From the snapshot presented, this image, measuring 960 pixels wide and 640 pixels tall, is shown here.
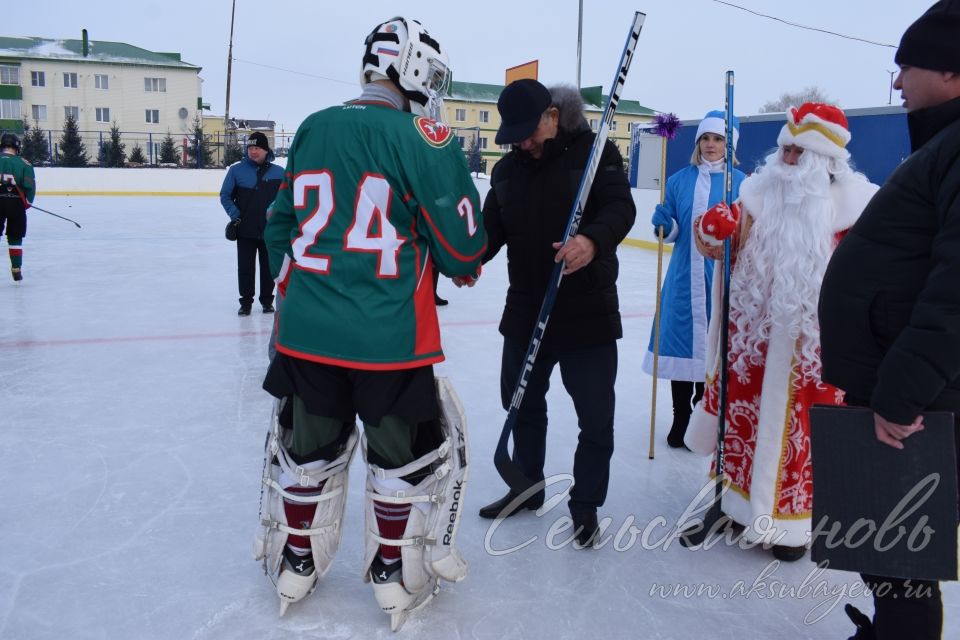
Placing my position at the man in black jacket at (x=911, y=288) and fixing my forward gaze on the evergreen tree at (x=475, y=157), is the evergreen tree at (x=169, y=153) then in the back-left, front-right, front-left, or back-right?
front-left

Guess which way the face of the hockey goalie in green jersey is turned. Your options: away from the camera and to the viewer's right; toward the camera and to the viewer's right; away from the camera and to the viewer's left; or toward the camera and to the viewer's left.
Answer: away from the camera and to the viewer's right

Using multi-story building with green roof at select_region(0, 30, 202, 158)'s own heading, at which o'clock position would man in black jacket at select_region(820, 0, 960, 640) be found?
The man in black jacket is roughly at 12 o'clock from the multi-story building with green roof.

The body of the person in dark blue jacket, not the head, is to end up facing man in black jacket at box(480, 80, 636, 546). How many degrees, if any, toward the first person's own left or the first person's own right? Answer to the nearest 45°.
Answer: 0° — they already face them

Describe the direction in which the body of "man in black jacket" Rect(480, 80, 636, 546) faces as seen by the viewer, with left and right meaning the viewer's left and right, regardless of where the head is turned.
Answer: facing the viewer and to the left of the viewer

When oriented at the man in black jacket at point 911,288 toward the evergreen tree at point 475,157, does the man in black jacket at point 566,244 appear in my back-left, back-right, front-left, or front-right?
front-left

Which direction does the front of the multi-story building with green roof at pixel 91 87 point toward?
toward the camera

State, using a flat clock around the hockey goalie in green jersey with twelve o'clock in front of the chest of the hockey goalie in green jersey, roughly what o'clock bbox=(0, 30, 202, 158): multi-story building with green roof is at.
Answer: The multi-story building with green roof is roughly at 10 o'clock from the hockey goalie in green jersey.

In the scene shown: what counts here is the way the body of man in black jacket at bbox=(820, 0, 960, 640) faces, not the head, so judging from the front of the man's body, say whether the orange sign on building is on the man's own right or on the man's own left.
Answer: on the man's own right

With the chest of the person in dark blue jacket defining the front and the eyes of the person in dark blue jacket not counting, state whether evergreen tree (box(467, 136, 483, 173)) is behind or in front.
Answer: behind

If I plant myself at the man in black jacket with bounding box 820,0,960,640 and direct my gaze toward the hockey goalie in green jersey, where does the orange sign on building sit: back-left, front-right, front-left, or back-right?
front-right

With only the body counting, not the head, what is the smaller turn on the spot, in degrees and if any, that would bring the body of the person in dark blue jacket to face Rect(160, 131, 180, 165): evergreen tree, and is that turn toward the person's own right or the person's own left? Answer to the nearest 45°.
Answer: approximately 180°

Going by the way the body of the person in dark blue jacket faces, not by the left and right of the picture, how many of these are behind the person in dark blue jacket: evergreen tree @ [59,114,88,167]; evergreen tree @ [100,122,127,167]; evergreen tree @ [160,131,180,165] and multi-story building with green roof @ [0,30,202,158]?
4

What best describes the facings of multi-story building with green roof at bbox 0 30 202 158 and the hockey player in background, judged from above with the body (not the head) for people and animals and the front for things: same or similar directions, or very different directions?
very different directions
